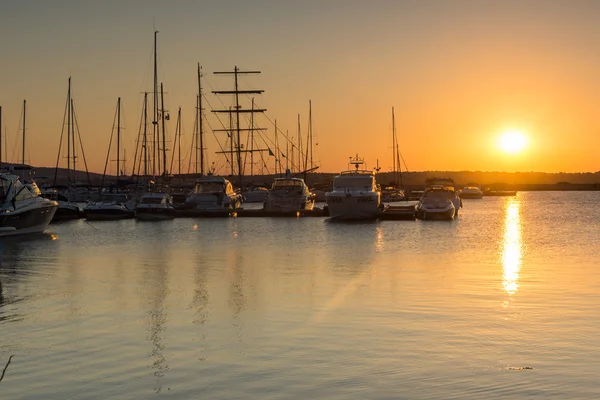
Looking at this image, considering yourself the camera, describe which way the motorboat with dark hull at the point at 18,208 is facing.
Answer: facing to the right of the viewer
